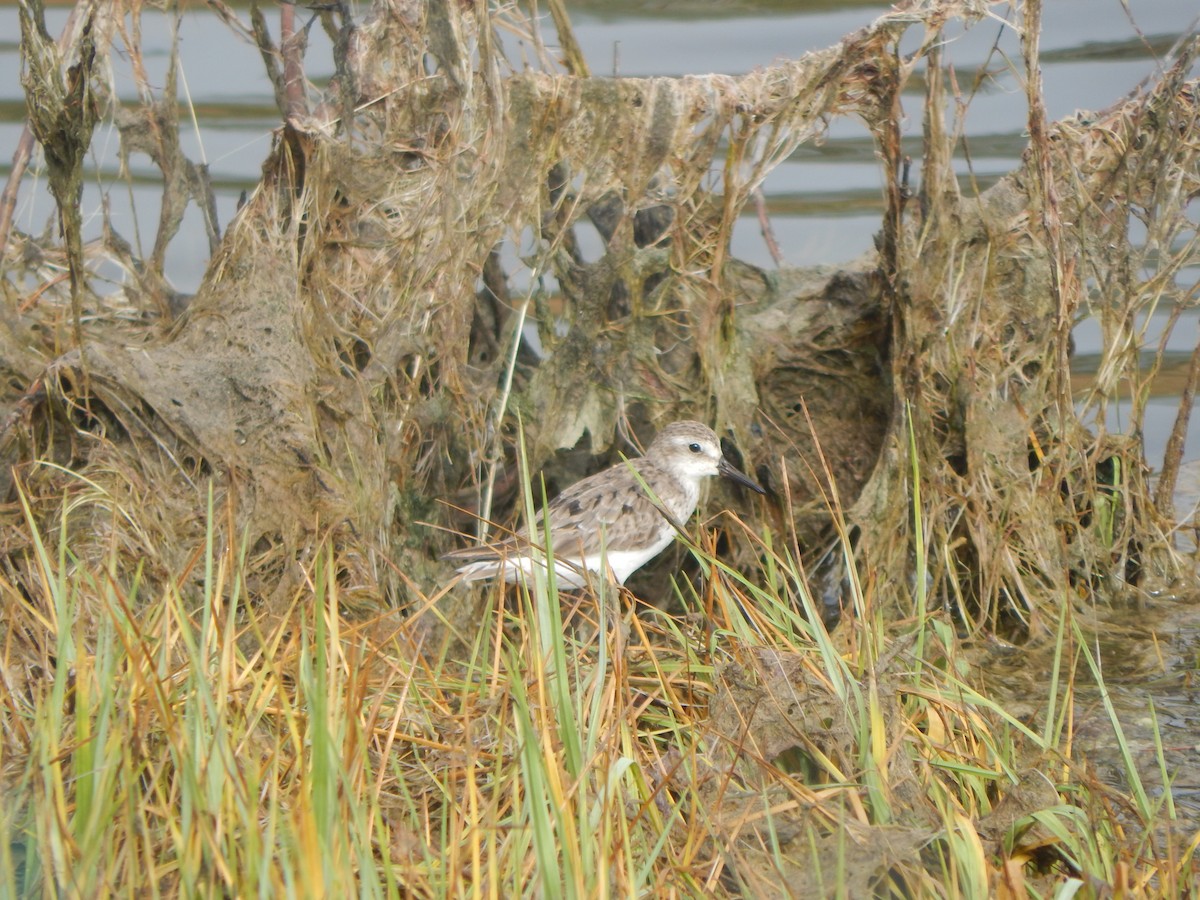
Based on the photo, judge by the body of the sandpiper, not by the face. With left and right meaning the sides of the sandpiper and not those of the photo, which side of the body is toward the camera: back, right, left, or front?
right
